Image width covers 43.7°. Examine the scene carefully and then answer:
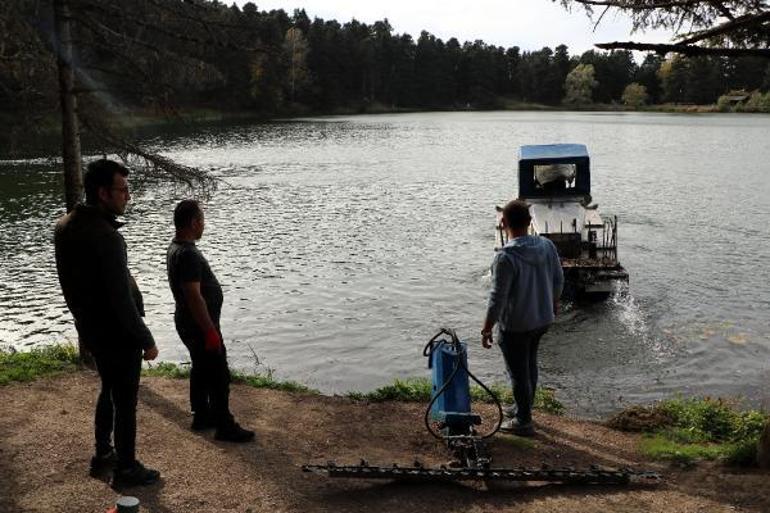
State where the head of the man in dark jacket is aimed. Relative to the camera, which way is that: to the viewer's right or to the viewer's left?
to the viewer's right

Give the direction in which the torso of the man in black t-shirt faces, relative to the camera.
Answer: to the viewer's right

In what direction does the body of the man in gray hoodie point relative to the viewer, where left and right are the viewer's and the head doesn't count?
facing away from the viewer and to the left of the viewer

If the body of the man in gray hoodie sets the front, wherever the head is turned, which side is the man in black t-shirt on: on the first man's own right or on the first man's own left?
on the first man's own left

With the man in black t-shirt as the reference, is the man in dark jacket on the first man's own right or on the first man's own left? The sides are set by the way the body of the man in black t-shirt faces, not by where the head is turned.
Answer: on the first man's own right

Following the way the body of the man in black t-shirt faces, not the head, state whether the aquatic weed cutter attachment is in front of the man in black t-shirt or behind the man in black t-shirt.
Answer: in front

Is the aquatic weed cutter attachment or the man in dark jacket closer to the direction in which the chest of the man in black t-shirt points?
the aquatic weed cutter attachment

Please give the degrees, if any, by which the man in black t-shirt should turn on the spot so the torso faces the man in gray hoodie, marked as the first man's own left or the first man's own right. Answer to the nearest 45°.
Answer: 0° — they already face them

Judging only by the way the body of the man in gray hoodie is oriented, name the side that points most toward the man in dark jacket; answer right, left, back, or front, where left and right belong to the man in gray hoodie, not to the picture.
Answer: left
